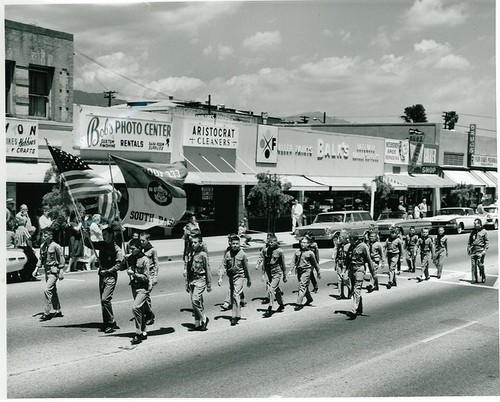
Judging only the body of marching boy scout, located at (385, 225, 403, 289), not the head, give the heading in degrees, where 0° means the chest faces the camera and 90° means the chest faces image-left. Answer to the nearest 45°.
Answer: approximately 45°

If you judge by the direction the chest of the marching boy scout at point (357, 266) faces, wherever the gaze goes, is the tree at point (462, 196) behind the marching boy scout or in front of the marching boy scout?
behind

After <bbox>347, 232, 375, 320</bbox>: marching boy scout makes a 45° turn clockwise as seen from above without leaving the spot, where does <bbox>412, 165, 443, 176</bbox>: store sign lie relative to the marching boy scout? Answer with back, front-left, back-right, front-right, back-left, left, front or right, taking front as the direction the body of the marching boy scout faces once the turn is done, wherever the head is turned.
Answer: right

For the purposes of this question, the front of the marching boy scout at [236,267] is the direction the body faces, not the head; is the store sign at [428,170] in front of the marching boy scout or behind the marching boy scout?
behind

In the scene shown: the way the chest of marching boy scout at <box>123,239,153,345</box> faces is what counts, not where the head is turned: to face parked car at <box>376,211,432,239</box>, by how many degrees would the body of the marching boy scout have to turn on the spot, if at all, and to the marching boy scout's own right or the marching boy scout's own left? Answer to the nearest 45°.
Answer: approximately 180°

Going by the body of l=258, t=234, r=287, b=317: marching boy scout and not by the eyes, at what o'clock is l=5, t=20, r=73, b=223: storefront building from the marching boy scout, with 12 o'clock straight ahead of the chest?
The storefront building is roughly at 3 o'clock from the marching boy scout.

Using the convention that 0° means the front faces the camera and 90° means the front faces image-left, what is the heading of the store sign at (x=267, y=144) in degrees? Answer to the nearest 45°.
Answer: approximately 315°

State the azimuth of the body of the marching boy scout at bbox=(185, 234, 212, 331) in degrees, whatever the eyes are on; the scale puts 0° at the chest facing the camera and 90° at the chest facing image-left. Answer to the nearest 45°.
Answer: approximately 45°

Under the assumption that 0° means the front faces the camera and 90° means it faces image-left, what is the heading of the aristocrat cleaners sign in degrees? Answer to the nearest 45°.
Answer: approximately 315°

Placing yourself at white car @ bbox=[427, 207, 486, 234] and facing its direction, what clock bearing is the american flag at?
The american flag is roughly at 11 o'clock from the white car.

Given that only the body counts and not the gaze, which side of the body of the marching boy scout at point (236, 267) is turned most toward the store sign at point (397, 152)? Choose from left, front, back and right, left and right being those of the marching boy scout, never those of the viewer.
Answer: back

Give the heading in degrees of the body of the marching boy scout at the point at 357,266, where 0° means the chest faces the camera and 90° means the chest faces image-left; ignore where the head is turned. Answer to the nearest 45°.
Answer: approximately 45°

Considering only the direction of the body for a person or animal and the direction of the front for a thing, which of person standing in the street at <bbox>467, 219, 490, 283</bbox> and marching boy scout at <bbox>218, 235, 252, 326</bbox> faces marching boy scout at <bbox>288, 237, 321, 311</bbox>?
person standing in the street at <bbox>467, 219, 490, 283</bbox>
